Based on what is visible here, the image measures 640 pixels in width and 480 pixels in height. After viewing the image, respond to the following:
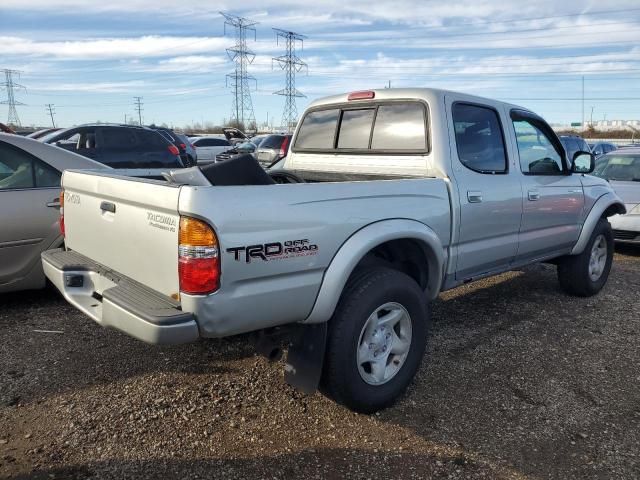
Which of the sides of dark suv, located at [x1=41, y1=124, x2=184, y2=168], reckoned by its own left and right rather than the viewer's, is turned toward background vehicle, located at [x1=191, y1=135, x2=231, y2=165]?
right

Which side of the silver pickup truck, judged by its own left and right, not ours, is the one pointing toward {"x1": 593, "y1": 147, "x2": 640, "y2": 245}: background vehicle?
front

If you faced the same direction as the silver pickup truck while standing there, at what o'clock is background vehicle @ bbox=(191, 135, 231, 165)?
The background vehicle is roughly at 10 o'clock from the silver pickup truck.

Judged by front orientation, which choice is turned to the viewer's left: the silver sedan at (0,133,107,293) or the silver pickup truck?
the silver sedan

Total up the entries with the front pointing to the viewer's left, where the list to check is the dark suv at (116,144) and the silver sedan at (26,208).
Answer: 2

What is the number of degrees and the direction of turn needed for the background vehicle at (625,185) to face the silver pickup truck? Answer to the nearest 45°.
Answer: approximately 45° to its left

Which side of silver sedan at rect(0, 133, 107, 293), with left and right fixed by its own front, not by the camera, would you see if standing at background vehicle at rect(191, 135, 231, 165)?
right

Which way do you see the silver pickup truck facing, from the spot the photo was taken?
facing away from the viewer and to the right of the viewer

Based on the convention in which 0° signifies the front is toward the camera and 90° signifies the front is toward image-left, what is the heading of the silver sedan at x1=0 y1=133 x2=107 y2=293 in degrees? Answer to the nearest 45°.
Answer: approximately 90°

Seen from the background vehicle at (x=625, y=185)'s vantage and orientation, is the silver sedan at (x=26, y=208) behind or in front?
in front

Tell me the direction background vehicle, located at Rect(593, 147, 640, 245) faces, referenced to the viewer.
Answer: facing the viewer and to the left of the viewer

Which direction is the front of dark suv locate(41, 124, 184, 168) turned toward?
to the viewer's left
